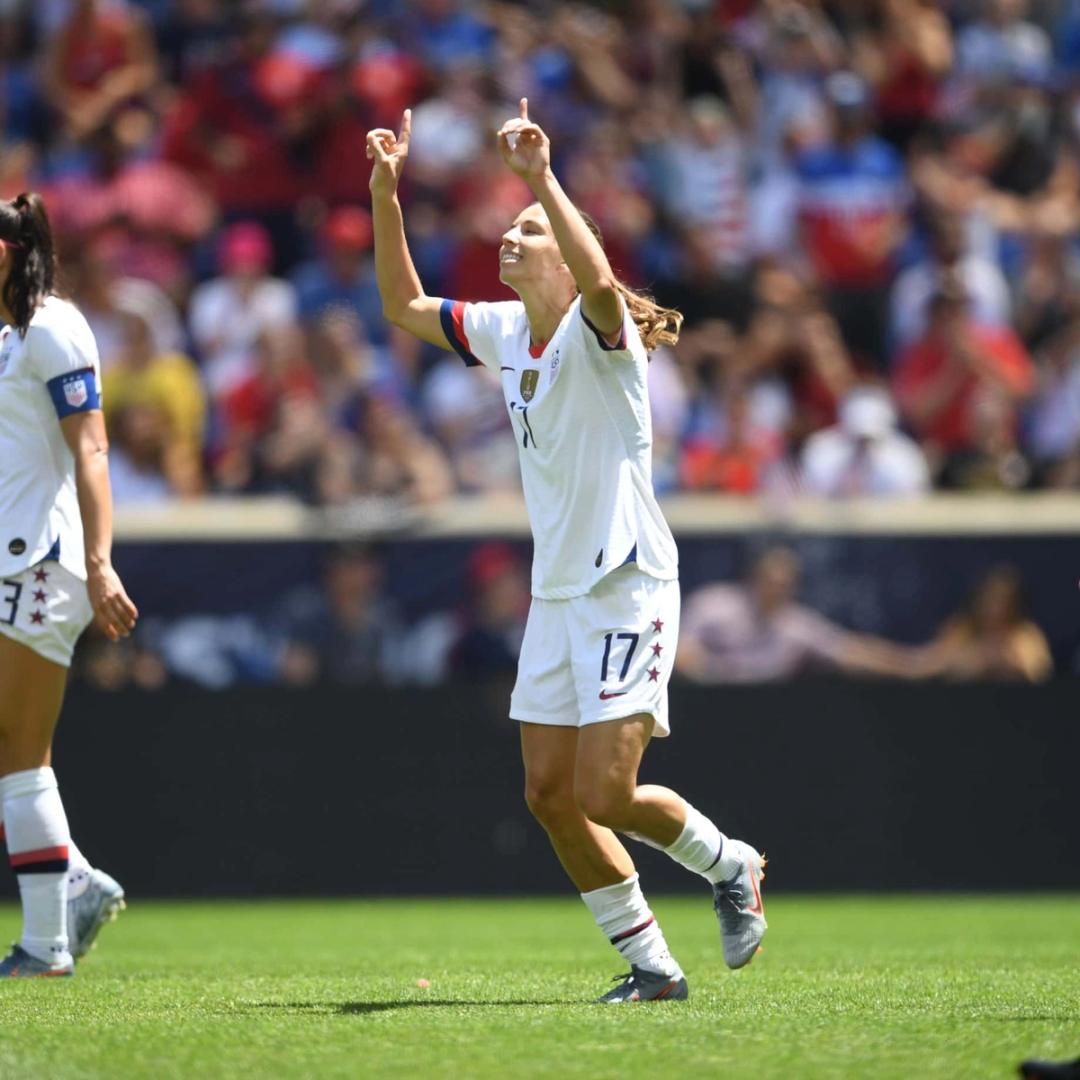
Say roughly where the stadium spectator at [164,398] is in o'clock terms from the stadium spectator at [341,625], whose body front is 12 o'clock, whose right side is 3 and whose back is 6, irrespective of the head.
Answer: the stadium spectator at [164,398] is roughly at 5 o'clock from the stadium spectator at [341,625].

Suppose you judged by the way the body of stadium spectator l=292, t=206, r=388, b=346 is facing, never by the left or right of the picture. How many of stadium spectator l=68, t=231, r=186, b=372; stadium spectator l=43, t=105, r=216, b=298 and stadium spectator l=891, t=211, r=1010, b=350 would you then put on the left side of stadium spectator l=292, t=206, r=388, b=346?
1

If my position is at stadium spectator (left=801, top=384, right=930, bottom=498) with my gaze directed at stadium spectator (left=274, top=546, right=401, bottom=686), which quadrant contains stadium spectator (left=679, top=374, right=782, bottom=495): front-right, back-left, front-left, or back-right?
front-right

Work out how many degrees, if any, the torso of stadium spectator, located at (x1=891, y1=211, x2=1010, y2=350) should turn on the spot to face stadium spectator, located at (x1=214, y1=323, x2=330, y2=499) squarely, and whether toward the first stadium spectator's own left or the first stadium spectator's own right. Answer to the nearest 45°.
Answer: approximately 45° to the first stadium spectator's own right

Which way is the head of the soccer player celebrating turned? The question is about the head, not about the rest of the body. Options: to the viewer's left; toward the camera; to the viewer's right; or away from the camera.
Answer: to the viewer's left

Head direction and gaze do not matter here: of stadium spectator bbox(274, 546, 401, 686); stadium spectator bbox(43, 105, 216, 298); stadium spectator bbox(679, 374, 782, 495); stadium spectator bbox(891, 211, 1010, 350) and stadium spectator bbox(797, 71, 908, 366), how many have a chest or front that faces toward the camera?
5

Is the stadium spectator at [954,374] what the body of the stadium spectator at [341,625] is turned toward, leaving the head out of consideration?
no

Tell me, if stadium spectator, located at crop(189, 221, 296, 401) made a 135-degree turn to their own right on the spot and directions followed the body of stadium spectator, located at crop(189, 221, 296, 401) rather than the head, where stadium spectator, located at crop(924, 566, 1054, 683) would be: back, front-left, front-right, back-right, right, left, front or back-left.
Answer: back

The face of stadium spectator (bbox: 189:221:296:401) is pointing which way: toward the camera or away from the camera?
toward the camera

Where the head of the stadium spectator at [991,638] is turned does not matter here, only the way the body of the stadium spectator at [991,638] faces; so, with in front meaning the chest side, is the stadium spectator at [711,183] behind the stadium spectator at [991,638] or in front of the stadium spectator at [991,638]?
behind

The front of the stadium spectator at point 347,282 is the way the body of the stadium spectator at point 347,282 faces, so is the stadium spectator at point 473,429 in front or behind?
in front

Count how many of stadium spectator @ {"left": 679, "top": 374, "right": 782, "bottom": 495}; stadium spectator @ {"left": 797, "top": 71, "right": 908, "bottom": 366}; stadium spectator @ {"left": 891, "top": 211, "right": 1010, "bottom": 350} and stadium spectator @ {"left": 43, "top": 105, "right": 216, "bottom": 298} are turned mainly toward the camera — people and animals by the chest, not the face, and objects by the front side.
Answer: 4

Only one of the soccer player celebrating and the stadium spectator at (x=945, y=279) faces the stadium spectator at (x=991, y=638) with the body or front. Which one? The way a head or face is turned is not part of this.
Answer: the stadium spectator at (x=945, y=279)

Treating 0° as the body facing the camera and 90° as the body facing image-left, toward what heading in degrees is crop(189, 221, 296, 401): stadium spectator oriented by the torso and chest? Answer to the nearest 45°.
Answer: approximately 0°

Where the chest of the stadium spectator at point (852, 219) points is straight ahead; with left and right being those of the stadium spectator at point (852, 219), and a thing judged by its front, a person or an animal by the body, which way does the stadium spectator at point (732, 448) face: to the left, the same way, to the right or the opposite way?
the same way

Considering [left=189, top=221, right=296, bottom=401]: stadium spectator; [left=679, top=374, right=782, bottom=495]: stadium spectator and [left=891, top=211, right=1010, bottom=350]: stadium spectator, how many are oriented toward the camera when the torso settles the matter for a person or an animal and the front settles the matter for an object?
3

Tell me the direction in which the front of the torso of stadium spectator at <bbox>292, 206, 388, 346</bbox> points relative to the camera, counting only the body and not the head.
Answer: toward the camera

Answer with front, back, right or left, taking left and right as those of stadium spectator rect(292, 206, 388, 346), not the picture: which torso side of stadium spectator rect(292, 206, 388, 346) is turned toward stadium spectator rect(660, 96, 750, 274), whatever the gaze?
left

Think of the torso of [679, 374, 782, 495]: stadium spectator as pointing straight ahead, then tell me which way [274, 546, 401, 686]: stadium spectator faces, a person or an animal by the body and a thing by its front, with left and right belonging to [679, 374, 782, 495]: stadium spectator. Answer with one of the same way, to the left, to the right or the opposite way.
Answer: the same way
